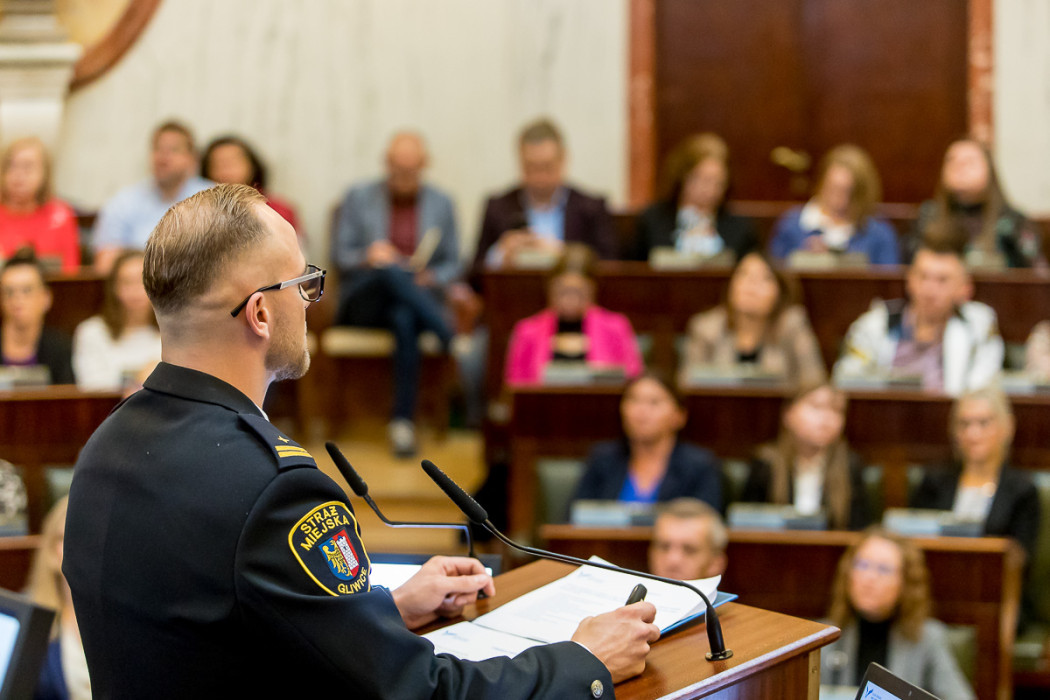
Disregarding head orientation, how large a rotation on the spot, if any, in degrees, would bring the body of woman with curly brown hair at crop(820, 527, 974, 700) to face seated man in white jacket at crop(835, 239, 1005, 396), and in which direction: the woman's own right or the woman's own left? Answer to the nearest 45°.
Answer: approximately 135° to the woman's own right

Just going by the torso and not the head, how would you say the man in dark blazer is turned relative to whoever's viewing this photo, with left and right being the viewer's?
facing the viewer

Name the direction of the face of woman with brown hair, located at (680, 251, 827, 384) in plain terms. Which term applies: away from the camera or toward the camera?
toward the camera

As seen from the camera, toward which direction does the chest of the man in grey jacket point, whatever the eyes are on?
toward the camera

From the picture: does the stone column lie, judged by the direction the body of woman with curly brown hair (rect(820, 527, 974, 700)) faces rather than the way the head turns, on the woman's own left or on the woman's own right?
on the woman's own right

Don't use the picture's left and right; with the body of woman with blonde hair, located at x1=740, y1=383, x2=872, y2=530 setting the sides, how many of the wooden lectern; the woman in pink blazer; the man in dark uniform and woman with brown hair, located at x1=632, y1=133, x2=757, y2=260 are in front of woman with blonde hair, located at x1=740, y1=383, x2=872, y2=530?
2

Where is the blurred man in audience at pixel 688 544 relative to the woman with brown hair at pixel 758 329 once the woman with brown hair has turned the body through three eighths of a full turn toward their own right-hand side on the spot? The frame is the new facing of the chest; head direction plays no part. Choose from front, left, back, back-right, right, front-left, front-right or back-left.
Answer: back-left

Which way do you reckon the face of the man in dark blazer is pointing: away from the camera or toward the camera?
toward the camera

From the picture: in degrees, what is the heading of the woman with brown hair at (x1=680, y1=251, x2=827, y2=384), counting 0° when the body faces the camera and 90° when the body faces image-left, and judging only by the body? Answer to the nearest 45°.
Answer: approximately 0°

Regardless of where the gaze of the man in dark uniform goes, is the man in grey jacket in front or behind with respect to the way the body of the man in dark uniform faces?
in front

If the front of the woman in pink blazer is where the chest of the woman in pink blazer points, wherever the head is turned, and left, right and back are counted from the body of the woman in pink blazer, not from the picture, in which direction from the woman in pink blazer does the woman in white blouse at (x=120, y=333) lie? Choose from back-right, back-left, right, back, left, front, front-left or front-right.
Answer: right

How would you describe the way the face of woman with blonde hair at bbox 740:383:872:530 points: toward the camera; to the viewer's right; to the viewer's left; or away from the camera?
toward the camera

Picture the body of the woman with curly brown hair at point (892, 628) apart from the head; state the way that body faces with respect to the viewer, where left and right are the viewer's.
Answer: facing the viewer and to the left of the viewer

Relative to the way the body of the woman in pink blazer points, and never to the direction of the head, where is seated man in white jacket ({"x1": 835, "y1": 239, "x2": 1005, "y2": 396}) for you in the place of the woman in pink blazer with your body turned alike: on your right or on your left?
on your left

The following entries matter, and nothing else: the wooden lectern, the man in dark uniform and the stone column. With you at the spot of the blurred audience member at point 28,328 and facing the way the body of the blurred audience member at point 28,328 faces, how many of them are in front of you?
2

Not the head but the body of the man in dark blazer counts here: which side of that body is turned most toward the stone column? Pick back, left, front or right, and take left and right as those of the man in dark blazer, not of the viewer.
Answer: right

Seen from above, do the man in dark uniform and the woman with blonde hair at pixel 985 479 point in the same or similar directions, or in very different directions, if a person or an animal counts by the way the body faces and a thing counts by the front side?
very different directions

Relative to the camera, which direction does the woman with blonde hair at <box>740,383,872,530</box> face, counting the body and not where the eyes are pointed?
toward the camera

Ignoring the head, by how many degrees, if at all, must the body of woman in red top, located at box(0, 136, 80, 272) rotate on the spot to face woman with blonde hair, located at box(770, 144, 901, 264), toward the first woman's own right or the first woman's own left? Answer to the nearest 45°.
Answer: approximately 90° to the first woman's own left
